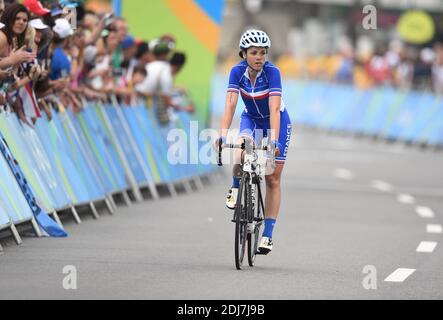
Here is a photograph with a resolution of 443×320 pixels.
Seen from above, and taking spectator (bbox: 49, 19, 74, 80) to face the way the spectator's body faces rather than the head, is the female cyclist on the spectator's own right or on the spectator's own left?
on the spectator's own right

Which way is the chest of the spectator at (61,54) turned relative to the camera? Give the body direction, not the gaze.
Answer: to the viewer's right

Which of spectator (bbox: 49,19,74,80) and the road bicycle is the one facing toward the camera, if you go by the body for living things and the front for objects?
the road bicycle

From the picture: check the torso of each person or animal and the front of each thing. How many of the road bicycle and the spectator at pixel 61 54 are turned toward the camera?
1

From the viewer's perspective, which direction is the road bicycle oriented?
toward the camera

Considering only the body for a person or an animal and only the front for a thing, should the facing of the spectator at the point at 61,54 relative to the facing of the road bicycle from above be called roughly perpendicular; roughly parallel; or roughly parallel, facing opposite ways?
roughly perpendicular

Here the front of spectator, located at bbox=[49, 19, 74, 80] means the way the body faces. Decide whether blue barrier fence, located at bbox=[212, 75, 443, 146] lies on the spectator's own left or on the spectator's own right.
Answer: on the spectator's own left
